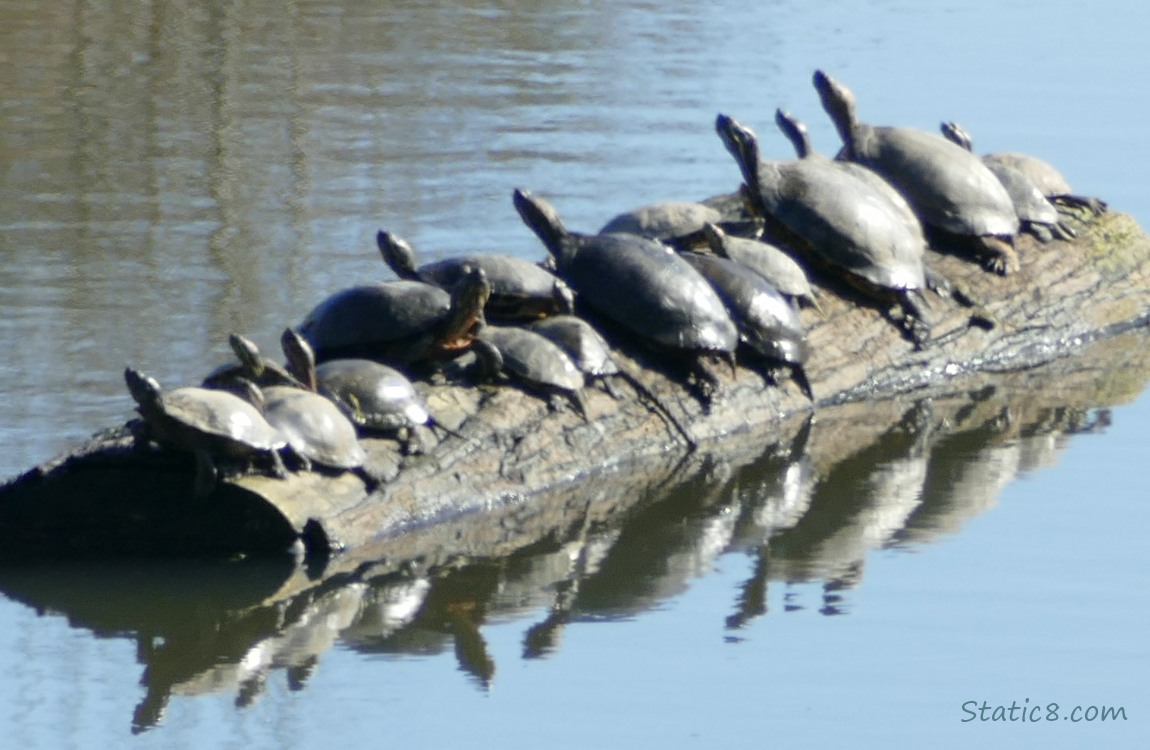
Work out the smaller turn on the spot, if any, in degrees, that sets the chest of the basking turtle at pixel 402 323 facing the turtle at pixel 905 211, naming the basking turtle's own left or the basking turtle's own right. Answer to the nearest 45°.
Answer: approximately 45° to the basking turtle's own left

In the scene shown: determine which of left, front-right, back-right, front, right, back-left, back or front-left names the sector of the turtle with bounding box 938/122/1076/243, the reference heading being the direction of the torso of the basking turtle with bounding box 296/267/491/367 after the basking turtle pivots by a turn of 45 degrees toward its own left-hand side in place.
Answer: front

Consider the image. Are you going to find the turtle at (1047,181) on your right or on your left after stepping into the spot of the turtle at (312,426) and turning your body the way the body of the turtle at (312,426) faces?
on your right

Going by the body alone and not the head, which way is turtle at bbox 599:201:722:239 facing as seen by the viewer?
to the viewer's right

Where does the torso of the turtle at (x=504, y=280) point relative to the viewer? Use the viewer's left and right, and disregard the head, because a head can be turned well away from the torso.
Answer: facing to the left of the viewer

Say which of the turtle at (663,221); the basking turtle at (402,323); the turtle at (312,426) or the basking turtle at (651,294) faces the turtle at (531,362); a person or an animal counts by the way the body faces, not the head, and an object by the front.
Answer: the basking turtle at (402,323)

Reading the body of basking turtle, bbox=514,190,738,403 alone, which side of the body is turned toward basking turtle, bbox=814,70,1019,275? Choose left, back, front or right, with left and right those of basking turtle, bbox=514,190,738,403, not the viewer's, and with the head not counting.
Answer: right

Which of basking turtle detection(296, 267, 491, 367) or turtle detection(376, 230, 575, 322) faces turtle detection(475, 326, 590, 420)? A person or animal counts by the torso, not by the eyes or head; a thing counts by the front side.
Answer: the basking turtle

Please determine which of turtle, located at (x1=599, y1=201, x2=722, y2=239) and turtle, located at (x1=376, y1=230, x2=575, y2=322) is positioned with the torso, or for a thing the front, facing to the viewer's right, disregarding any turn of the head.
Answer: turtle, located at (x1=599, y1=201, x2=722, y2=239)

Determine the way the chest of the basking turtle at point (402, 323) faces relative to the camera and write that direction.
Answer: to the viewer's right

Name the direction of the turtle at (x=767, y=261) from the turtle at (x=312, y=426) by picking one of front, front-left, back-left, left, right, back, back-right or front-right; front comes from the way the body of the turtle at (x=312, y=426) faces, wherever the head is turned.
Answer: right

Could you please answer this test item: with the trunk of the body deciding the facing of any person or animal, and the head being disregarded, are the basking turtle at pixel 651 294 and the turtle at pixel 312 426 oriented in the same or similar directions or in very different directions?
same or similar directions
